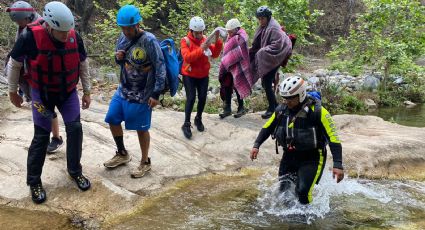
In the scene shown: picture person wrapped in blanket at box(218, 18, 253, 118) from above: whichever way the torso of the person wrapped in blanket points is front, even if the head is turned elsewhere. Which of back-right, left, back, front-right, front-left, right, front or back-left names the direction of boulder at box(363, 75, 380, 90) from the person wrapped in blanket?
back

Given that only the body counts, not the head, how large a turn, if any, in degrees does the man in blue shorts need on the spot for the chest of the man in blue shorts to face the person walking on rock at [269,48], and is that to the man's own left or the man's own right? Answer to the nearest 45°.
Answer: approximately 180°

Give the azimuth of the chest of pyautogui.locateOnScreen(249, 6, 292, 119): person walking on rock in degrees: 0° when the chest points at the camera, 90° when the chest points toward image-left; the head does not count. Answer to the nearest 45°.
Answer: approximately 45°

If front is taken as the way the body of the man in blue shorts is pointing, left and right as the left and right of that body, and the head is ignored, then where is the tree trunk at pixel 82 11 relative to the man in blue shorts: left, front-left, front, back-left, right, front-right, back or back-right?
back-right
